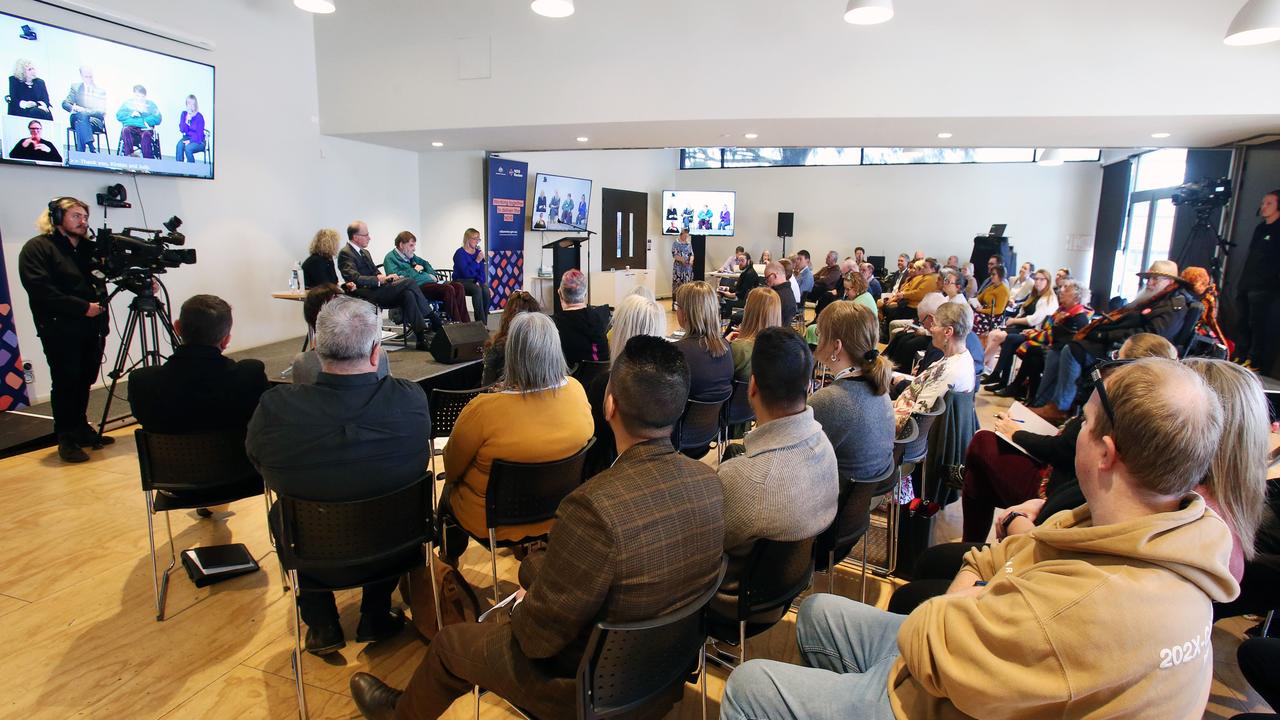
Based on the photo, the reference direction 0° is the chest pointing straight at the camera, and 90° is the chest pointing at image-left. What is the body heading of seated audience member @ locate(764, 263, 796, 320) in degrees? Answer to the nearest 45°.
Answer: approximately 135°

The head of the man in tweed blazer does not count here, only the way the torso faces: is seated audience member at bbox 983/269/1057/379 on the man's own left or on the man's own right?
on the man's own right

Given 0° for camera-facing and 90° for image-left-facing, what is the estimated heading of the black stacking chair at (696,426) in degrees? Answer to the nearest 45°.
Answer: approximately 135°

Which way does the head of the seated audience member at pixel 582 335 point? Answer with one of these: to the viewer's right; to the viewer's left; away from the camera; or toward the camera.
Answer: away from the camera

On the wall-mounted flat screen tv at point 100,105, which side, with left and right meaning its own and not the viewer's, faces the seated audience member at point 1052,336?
front

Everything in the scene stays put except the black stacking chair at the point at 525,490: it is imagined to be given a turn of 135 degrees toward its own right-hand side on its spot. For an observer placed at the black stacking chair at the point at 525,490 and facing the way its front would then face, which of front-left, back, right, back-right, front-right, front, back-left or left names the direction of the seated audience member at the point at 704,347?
front-left

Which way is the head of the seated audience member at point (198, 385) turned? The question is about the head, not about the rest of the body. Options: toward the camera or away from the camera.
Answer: away from the camera

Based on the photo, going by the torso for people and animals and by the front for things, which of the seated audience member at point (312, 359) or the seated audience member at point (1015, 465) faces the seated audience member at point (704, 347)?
the seated audience member at point (1015, 465)

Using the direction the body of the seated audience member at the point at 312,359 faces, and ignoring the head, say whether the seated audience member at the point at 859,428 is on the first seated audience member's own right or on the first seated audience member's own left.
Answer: on the first seated audience member's own right

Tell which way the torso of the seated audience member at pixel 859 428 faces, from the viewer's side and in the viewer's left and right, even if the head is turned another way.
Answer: facing away from the viewer and to the left of the viewer

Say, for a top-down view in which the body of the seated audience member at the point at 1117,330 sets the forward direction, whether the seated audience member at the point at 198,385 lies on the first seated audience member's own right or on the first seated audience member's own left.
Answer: on the first seated audience member's own left

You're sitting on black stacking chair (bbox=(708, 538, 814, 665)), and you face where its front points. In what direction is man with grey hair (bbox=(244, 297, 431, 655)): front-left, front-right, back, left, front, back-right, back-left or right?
front-left

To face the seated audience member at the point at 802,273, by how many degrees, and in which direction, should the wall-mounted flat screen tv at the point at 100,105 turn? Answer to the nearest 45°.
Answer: approximately 45° to its left

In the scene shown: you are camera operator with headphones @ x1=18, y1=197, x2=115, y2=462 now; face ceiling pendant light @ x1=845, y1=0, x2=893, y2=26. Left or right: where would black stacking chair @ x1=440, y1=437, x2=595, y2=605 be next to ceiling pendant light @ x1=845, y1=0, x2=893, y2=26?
right

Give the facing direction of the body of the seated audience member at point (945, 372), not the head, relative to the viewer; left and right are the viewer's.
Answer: facing to the left of the viewer

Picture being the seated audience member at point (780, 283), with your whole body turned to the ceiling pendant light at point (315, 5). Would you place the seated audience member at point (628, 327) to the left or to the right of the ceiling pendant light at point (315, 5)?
left

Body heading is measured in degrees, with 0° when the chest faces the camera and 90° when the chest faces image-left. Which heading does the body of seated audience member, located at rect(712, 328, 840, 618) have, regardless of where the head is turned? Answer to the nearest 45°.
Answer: approximately 135°
